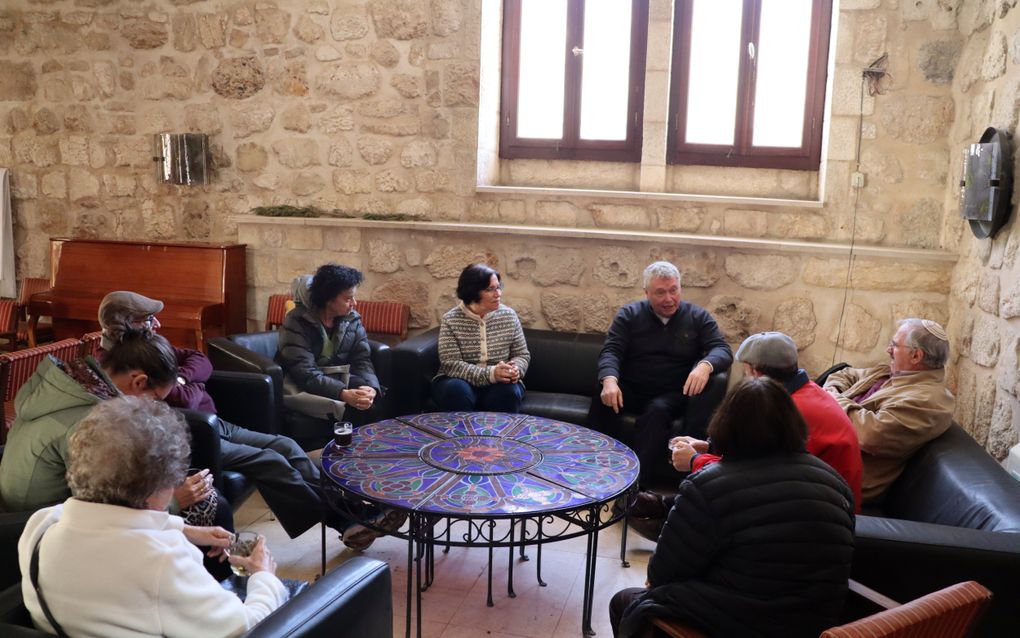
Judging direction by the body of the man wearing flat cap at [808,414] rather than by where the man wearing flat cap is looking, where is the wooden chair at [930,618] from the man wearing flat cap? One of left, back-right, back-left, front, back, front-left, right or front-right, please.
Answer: left

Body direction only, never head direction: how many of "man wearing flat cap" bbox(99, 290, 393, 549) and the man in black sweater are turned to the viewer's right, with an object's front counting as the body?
1

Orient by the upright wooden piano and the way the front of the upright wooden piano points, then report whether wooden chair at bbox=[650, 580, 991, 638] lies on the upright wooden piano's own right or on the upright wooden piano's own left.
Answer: on the upright wooden piano's own left

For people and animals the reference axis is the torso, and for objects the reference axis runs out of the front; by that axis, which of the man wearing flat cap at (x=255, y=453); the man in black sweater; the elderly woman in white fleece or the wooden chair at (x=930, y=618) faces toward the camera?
the man in black sweater

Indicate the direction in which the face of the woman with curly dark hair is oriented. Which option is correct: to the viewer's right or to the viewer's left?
to the viewer's right

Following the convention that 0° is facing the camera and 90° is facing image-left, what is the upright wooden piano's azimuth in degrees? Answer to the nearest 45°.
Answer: approximately 45°

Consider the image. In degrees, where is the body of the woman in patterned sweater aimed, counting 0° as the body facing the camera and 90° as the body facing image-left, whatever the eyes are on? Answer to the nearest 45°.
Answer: approximately 0°

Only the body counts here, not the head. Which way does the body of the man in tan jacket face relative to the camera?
to the viewer's left

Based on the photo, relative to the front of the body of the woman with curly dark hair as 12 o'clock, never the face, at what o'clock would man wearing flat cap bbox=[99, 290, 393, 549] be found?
The man wearing flat cap is roughly at 2 o'clock from the woman with curly dark hair.

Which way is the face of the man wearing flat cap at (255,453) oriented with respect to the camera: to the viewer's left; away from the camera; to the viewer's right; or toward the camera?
to the viewer's right

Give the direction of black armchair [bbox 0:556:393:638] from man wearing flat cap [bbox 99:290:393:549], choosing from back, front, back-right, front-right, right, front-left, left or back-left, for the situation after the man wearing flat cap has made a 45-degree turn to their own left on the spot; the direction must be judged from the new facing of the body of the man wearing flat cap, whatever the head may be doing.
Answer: back-right

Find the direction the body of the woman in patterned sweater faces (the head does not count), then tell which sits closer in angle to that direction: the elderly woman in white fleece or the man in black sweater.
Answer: the elderly woman in white fleece

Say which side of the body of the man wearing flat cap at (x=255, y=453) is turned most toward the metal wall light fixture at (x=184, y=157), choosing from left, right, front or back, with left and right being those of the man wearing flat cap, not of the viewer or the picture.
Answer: left

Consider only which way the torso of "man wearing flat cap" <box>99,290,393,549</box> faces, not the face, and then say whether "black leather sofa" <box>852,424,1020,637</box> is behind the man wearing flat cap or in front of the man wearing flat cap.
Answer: in front

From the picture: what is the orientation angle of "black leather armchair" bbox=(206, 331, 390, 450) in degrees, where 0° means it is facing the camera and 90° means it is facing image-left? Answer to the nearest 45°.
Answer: approximately 315°
